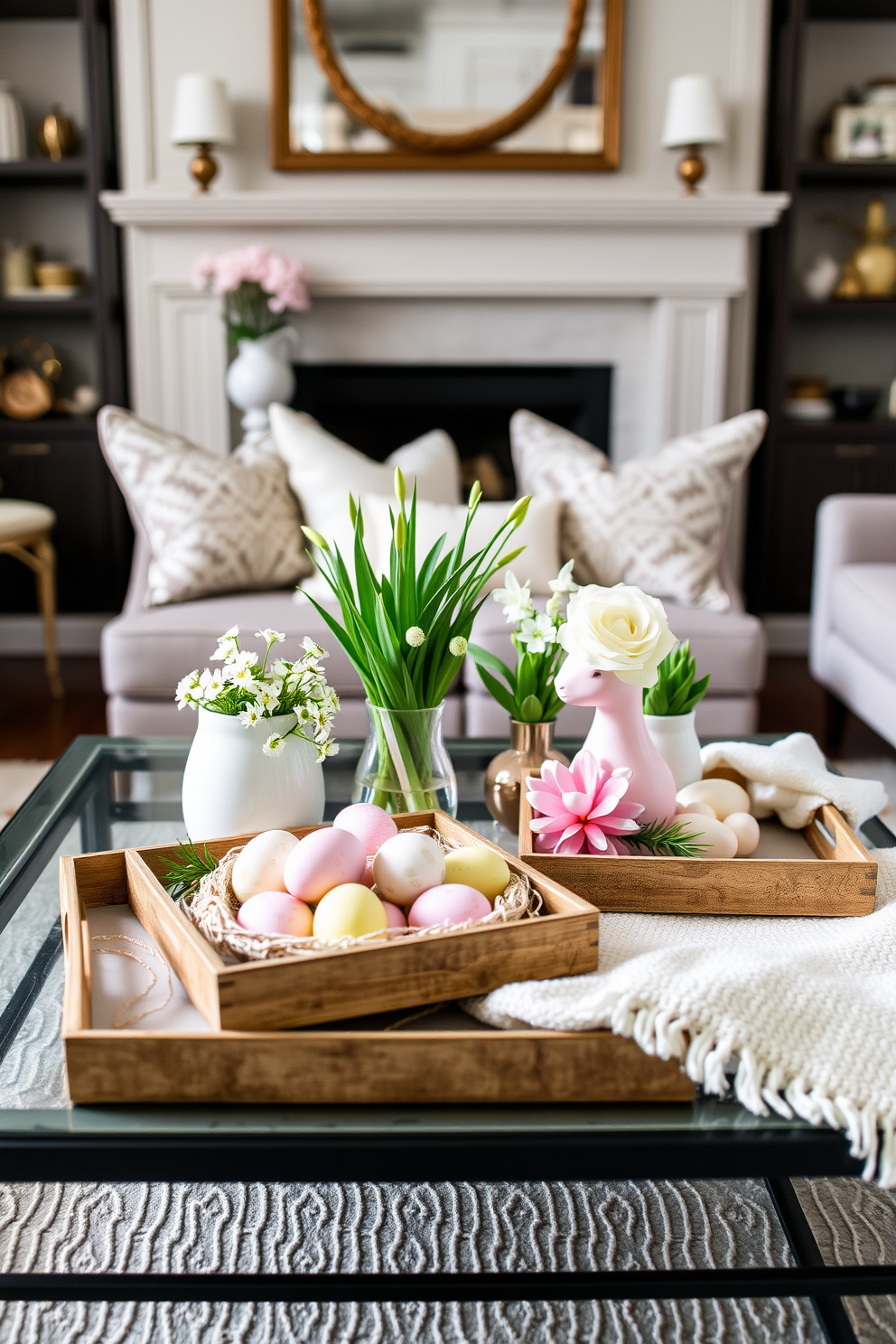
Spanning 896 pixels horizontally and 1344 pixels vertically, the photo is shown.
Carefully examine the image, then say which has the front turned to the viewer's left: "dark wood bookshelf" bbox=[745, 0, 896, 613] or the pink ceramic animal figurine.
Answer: the pink ceramic animal figurine

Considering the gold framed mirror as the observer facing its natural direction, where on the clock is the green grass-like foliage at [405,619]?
The green grass-like foliage is roughly at 12 o'clock from the gold framed mirror.

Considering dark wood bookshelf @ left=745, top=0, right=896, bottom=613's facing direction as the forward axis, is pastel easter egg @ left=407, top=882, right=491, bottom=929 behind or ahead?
ahead

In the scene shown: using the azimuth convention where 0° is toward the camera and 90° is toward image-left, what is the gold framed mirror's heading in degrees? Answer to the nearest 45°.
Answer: approximately 0°

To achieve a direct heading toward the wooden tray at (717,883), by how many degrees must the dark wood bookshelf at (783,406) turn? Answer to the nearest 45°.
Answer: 0° — it already faces it

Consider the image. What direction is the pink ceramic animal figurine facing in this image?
to the viewer's left

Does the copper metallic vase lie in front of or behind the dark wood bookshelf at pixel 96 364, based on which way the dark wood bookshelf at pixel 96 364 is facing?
in front
